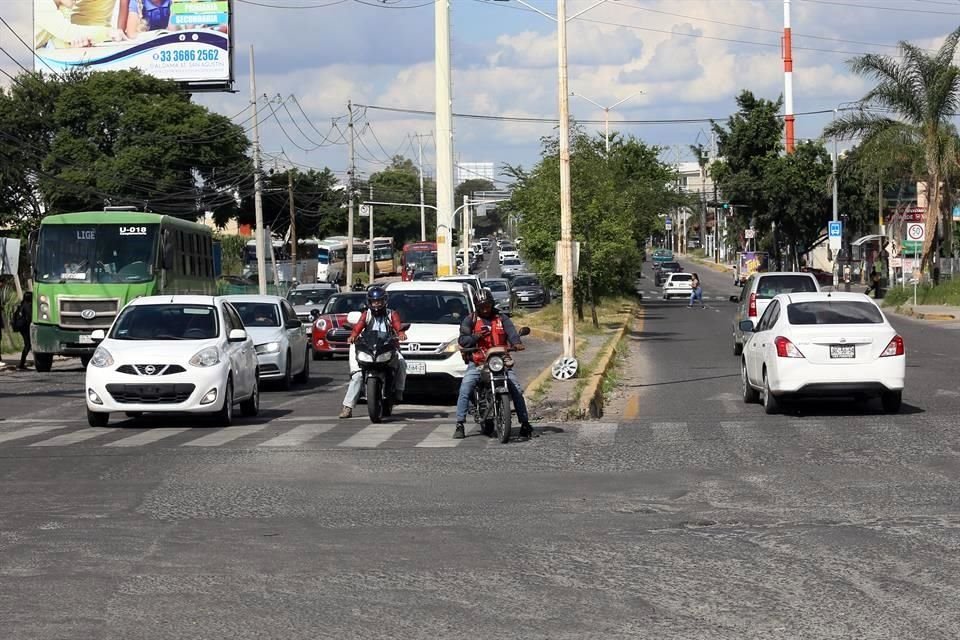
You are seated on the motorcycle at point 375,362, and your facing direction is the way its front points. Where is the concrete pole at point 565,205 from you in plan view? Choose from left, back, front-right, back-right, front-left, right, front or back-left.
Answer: back-left

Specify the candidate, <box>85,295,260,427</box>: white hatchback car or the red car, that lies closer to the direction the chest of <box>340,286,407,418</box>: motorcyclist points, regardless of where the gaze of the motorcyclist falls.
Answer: the white hatchback car

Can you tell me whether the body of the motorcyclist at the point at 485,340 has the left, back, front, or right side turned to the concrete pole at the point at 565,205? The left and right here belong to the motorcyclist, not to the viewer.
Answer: back

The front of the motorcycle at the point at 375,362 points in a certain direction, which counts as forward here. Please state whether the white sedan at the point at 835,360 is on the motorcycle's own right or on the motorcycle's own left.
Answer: on the motorcycle's own left

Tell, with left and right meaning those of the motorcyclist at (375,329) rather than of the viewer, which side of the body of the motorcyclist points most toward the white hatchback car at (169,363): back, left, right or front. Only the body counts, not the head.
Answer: right

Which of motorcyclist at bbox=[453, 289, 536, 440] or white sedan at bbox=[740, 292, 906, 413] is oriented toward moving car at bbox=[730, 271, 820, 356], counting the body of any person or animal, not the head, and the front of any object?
the white sedan

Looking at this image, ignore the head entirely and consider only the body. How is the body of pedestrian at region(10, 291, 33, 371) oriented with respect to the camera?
to the viewer's right

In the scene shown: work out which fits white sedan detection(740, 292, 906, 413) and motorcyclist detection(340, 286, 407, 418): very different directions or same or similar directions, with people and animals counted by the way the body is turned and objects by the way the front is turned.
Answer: very different directions

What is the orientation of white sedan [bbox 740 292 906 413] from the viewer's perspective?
away from the camera

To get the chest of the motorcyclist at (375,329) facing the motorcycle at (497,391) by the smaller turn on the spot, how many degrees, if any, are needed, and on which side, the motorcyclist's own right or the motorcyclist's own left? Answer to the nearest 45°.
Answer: approximately 45° to the motorcyclist's own left
